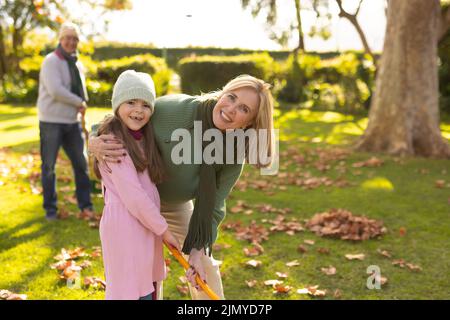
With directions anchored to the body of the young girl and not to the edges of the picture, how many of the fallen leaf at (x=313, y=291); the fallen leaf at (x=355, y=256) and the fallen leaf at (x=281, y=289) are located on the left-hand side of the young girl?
3

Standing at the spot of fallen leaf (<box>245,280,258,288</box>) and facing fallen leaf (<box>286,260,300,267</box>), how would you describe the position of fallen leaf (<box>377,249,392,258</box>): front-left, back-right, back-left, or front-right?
front-right

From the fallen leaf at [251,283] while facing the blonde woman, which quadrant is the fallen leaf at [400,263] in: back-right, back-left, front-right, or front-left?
back-left

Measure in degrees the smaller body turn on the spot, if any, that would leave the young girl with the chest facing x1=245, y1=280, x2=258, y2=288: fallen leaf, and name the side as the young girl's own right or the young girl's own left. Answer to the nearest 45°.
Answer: approximately 90° to the young girl's own left

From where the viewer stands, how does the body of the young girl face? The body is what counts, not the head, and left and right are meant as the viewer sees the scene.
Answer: facing the viewer and to the right of the viewer

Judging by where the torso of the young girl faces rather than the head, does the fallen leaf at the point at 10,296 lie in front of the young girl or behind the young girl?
behind

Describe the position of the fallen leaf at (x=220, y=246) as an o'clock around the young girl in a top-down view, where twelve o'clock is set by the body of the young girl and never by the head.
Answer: The fallen leaf is roughly at 8 o'clock from the young girl.

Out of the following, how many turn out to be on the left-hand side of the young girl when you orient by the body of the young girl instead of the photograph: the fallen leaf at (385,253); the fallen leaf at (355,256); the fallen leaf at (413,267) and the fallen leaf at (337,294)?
4

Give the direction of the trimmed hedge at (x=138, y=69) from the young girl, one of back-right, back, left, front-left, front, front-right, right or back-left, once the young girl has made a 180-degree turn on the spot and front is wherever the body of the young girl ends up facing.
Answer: front-right

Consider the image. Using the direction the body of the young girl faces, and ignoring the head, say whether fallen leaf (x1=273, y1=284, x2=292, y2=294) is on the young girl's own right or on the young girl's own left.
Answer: on the young girl's own left
